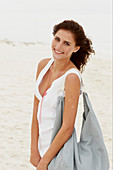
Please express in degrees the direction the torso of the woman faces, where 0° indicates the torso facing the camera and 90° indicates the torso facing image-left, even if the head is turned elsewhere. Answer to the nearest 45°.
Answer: approximately 45°
